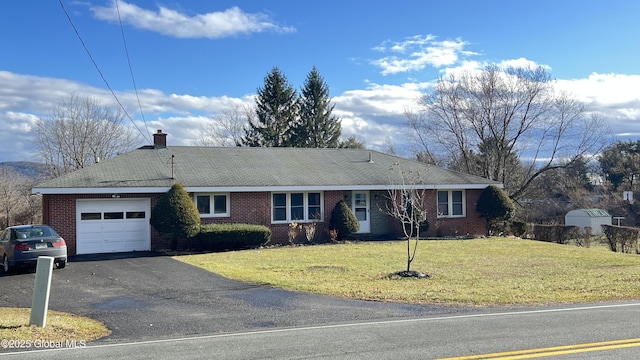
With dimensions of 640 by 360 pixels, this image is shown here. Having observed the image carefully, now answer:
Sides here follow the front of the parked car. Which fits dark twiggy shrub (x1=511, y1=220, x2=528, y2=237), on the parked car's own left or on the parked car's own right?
on the parked car's own right

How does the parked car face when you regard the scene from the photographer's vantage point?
facing away from the viewer and to the left of the viewer

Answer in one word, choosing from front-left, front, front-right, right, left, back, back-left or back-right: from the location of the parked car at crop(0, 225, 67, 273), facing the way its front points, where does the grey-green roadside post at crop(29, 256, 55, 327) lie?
back-left

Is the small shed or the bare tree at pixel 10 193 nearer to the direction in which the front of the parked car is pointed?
the bare tree

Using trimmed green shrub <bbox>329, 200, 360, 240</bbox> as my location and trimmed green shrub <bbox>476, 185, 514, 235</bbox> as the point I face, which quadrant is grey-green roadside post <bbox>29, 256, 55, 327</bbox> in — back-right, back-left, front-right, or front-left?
back-right

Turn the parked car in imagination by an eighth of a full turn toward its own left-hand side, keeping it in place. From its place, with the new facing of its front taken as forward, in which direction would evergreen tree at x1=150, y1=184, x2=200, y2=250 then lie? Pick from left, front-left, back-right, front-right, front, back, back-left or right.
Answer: back-right

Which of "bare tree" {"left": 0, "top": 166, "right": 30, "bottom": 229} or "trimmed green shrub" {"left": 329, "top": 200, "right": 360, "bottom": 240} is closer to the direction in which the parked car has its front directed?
the bare tree

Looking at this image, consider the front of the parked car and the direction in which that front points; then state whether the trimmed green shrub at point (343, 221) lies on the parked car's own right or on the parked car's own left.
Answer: on the parked car's own right

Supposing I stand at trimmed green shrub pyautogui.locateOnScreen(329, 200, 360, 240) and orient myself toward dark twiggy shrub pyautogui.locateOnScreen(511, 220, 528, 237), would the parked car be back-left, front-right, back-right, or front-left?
back-right

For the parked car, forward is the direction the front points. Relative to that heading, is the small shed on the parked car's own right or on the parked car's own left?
on the parked car's own right
